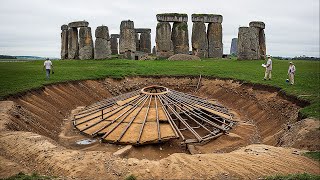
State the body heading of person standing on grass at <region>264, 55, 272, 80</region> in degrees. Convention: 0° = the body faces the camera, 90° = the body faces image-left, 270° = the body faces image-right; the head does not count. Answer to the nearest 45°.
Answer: approximately 90°

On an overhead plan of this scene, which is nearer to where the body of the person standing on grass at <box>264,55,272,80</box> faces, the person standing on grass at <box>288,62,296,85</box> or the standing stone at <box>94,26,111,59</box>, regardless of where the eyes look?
the standing stone

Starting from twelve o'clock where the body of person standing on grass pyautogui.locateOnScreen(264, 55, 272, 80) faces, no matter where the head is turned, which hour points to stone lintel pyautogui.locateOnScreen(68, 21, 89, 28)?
The stone lintel is roughly at 1 o'clock from the person standing on grass.

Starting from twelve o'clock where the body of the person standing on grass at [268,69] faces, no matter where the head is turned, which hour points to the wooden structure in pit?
The wooden structure in pit is roughly at 10 o'clock from the person standing on grass.

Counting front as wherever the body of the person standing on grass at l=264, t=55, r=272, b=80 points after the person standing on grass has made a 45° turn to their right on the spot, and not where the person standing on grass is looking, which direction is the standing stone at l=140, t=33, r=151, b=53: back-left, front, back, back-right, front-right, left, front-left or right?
front

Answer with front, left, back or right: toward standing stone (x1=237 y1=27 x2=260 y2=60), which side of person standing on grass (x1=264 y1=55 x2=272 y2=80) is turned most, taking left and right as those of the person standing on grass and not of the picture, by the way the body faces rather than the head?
right

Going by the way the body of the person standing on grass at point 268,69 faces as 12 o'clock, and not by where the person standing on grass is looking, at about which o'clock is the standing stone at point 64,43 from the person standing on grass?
The standing stone is roughly at 1 o'clock from the person standing on grass.

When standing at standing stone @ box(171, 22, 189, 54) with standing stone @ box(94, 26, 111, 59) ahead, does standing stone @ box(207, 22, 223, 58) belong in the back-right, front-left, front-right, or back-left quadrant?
back-left

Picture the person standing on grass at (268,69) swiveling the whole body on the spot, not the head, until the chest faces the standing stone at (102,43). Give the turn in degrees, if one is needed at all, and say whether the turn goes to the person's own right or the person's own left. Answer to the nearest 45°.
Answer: approximately 45° to the person's own right

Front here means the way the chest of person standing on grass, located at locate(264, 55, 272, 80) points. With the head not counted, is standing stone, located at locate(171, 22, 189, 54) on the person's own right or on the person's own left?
on the person's own right

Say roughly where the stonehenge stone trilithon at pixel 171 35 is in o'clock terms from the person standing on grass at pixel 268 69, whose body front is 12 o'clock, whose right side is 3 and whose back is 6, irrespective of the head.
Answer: The stonehenge stone trilithon is roughly at 2 o'clock from the person standing on grass.

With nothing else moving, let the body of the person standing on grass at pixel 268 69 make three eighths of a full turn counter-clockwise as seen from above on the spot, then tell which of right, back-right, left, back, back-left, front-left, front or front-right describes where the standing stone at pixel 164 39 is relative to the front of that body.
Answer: back

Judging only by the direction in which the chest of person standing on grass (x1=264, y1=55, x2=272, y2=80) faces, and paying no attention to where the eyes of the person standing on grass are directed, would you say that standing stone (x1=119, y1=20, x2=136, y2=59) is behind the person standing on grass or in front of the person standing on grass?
in front

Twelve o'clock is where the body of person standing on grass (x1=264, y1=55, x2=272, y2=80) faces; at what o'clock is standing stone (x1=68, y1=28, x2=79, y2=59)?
The standing stone is roughly at 1 o'clock from the person standing on grass.

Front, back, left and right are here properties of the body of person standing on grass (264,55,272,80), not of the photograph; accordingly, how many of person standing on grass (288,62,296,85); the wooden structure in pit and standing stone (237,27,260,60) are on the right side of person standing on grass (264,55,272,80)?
1

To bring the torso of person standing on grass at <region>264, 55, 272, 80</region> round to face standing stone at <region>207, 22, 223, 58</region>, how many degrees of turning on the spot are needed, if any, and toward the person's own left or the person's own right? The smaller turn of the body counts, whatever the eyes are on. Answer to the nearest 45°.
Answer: approximately 90° to the person's own right
